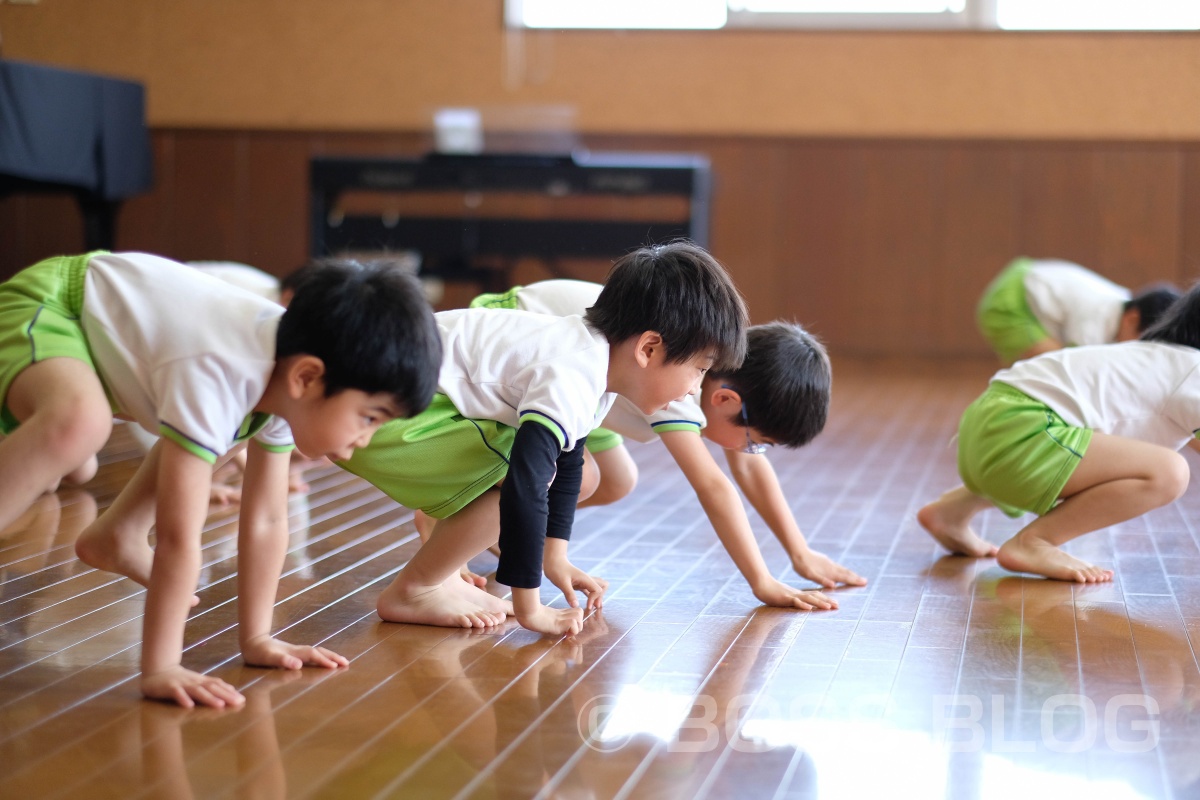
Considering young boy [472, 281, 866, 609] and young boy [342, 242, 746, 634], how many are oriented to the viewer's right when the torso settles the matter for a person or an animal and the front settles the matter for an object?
2

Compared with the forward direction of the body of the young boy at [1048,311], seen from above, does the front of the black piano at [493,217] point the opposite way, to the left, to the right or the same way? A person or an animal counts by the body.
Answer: to the right

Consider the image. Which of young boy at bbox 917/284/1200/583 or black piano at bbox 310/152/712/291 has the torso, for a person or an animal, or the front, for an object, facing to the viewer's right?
the young boy

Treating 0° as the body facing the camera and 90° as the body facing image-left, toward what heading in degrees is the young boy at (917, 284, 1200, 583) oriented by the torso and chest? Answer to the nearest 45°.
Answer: approximately 270°

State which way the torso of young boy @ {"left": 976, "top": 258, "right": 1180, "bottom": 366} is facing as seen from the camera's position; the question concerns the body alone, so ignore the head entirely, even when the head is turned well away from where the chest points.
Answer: to the viewer's right

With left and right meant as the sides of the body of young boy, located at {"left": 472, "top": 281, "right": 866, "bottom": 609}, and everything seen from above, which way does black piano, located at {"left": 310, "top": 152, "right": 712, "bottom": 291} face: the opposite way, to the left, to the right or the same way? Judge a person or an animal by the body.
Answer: to the right

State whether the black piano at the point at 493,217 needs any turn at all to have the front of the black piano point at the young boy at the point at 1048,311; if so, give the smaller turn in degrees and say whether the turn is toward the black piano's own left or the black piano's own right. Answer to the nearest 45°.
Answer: approximately 45° to the black piano's own left

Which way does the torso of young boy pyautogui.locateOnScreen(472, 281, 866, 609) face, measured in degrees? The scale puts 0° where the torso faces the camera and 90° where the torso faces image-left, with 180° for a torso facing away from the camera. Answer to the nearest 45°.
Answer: approximately 270°
